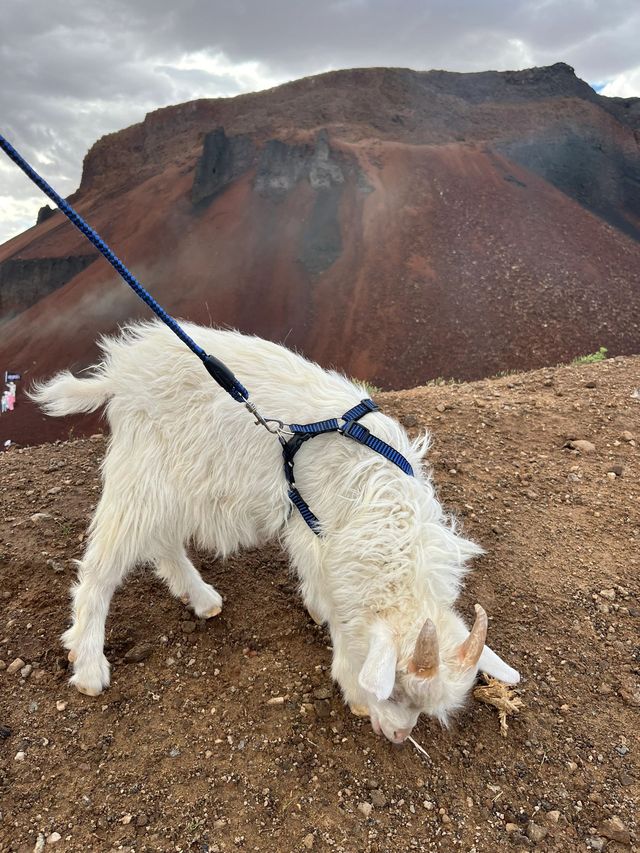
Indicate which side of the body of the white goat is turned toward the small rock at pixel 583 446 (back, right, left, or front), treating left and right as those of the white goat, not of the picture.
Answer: left

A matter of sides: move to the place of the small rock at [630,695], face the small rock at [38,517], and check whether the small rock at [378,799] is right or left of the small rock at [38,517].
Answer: left

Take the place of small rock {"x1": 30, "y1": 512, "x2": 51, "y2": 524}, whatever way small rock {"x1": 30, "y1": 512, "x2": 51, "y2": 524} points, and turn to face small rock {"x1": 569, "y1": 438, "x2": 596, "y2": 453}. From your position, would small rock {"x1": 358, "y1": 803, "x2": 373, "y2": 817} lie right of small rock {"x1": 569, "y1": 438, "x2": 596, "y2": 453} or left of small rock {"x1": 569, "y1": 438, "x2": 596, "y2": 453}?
right

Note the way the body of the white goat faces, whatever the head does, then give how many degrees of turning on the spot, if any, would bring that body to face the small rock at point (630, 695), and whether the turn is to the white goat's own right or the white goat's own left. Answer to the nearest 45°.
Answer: approximately 45° to the white goat's own left

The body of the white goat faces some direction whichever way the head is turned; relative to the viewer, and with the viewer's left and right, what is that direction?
facing the viewer and to the right of the viewer

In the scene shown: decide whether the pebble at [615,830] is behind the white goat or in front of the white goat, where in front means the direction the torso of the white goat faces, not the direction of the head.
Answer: in front

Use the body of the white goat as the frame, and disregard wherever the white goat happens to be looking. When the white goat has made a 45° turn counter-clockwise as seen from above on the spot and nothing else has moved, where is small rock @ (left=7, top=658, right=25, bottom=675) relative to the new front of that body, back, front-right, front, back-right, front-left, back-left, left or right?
back

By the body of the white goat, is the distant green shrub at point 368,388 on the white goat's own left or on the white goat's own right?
on the white goat's own left

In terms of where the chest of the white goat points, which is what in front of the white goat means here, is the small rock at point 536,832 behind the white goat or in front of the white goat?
in front

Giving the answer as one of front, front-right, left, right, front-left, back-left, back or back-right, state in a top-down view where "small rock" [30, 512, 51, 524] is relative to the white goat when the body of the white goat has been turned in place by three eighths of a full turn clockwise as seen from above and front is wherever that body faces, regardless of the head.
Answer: front-right

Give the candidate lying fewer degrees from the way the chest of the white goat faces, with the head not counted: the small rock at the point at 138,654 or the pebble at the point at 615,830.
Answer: the pebble
